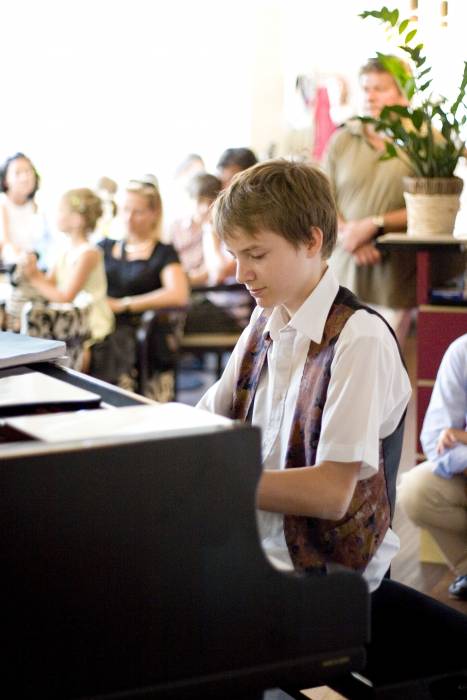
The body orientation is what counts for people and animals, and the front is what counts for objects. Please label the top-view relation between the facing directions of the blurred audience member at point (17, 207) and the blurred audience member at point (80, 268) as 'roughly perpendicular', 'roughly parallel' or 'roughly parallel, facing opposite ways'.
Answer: roughly perpendicular

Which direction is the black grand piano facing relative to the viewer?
to the viewer's right

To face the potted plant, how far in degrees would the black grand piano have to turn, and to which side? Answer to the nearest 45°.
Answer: approximately 90° to its left

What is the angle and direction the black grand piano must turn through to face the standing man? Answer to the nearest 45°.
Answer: approximately 90° to its left

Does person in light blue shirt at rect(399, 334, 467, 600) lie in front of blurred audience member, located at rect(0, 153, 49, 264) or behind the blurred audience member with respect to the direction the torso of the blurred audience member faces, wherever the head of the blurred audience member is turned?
in front

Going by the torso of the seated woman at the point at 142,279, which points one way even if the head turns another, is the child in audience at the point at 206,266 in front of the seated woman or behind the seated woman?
behind

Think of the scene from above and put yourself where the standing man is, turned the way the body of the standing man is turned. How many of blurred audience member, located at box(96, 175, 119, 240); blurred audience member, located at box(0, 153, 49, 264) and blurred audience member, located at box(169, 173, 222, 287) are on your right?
3

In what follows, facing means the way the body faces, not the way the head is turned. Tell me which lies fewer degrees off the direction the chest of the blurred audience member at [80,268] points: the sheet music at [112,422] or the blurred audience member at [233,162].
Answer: the sheet music

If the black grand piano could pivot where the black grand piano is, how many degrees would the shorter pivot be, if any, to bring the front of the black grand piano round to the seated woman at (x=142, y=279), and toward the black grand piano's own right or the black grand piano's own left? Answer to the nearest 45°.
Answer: approximately 90° to the black grand piano's own left
